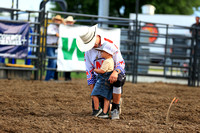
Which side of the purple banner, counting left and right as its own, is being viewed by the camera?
front

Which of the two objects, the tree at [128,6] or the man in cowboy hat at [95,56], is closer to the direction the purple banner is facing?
the man in cowboy hat

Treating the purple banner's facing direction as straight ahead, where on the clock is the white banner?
The white banner is roughly at 9 o'clock from the purple banner.

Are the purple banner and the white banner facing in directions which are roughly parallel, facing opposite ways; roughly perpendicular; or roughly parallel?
roughly parallel

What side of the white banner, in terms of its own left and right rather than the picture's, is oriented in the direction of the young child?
front

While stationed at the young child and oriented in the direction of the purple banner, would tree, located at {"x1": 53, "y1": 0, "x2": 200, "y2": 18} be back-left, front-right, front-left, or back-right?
front-right

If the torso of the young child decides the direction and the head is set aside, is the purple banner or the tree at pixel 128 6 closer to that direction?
the purple banner

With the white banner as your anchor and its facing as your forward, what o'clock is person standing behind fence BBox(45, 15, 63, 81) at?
The person standing behind fence is roughly at 4 o'clock from the white banner.

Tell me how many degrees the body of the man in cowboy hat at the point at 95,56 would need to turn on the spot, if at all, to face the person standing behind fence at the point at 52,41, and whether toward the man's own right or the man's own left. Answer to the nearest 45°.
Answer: approximately 135° to the man's own right

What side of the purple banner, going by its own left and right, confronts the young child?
front

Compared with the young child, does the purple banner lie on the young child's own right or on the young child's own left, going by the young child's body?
on the young child's own right

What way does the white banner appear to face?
toward the camera
